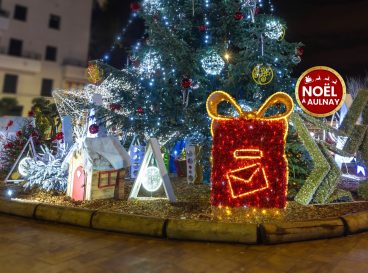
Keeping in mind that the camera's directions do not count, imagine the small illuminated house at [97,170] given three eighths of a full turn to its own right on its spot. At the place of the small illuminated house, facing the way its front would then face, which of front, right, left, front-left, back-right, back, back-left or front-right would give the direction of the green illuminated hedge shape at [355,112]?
right

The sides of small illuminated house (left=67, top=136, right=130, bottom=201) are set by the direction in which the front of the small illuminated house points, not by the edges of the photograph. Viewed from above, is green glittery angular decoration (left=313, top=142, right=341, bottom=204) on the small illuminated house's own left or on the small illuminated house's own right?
on the small illuminated house's own left

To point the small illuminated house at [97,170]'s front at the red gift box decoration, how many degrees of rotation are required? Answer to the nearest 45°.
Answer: approximately 90° to its left

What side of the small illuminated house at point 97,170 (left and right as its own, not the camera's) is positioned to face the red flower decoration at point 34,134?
right

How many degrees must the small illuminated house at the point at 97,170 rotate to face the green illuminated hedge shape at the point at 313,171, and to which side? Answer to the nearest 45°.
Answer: approximately 135° to its left

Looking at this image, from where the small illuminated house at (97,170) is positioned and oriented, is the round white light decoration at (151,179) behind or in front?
behind

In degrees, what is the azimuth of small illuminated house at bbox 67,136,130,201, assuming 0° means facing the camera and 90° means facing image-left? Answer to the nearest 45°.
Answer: approximately 45°

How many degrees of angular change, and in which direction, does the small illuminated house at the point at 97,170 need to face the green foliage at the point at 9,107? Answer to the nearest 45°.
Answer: approximately 135° to its right

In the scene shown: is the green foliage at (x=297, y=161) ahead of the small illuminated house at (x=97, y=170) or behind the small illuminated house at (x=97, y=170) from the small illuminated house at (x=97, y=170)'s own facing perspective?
behind
